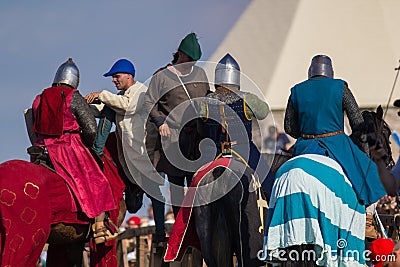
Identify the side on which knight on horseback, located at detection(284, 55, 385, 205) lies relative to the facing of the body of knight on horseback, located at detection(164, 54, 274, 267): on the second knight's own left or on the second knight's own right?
on the second knight's own right

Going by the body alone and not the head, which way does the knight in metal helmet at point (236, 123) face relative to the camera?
away from the camera

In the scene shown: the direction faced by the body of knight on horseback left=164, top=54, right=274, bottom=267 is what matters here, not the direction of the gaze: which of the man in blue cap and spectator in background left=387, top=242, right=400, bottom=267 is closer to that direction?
the man in blue cap

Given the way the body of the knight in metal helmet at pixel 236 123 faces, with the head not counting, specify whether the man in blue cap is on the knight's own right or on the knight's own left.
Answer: on the knight's own left

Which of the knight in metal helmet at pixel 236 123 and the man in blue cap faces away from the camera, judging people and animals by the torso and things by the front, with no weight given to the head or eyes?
the knight in metal helmet
